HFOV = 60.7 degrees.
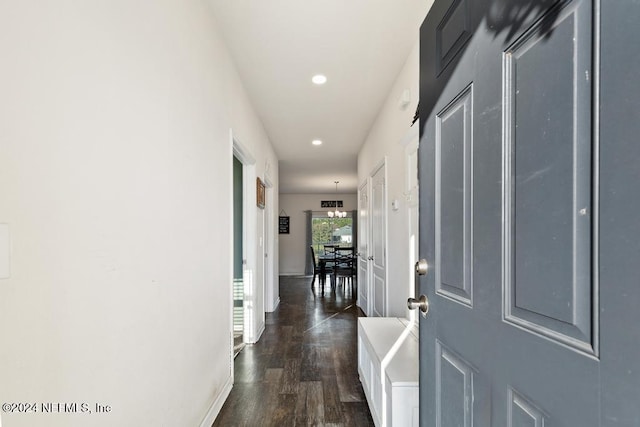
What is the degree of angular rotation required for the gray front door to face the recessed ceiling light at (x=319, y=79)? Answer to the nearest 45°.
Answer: approximately 90° to its right

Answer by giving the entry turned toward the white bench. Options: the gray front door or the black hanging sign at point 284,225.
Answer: the black hanging sign

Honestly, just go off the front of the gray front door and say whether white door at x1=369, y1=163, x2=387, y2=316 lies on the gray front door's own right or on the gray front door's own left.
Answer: on the gray front door's own right

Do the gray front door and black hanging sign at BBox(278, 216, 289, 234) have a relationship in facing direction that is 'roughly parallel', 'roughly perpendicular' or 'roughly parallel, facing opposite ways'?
roughly perpendicular

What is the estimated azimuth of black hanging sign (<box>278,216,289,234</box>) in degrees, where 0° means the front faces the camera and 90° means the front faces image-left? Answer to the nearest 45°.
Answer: approximately 0°

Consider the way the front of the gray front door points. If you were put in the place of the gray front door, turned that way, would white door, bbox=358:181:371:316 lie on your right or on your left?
on your right

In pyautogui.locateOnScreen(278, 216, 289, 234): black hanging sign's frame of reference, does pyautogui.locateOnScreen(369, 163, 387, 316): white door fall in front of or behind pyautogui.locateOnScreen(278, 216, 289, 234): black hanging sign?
in front

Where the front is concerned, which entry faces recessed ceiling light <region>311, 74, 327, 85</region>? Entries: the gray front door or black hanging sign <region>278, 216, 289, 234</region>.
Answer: the black hanging sign

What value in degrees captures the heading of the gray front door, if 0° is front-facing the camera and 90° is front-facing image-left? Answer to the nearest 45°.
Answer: approximately 45°

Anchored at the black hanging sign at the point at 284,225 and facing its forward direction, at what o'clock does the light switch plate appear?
The light switch plate is roughly at 12 o'clock from the black hanging sign.
